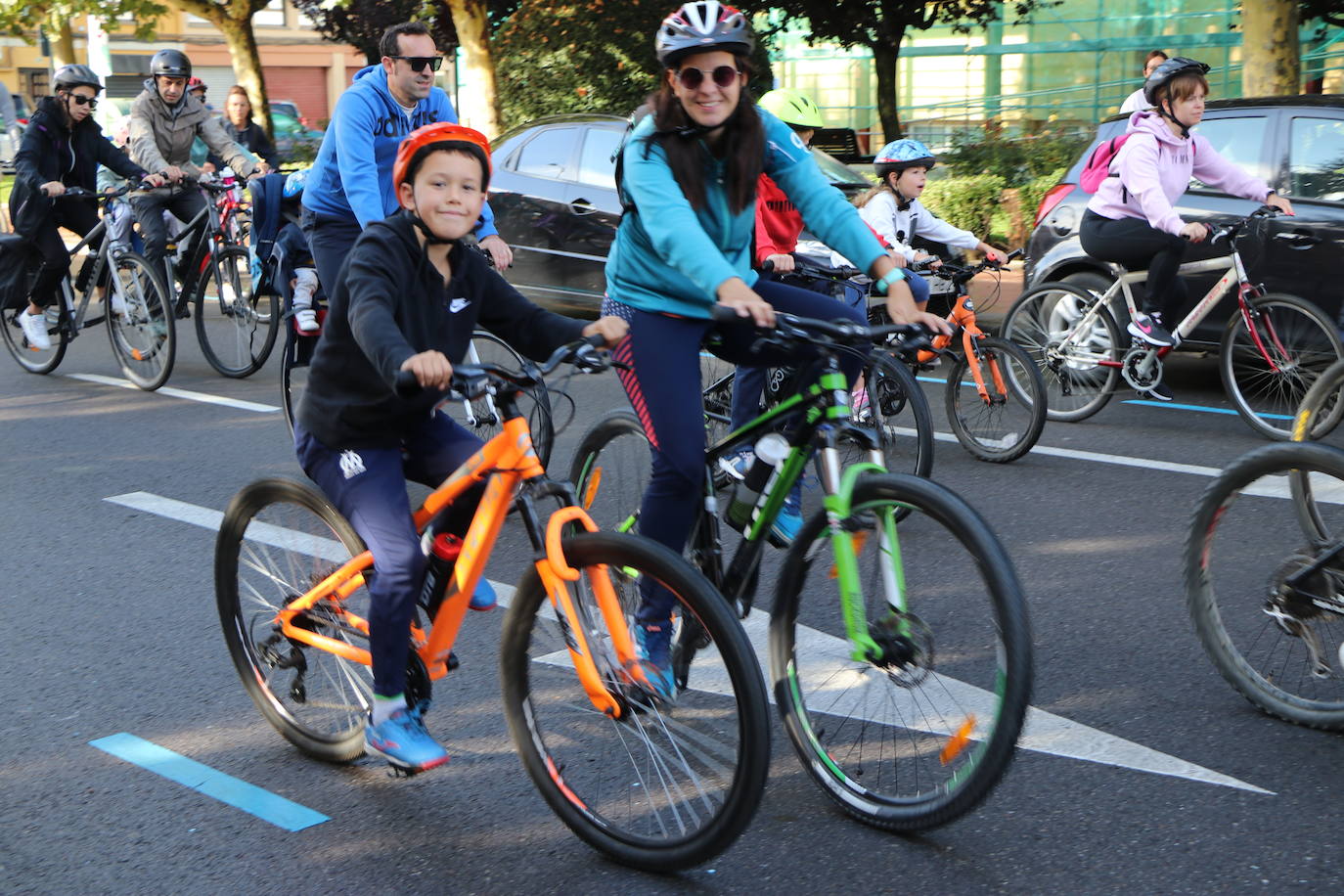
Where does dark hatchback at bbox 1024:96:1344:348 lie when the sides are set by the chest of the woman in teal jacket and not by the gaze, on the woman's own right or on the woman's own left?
on the woman's own left

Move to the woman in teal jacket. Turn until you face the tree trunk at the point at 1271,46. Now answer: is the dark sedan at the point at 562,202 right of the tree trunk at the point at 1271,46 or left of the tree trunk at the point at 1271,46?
left

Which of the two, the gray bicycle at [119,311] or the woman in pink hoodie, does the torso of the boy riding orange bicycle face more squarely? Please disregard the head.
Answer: the woman in pink hoodie

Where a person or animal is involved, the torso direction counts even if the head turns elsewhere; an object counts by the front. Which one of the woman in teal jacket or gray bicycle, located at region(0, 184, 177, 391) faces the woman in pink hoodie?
the gray bicycle

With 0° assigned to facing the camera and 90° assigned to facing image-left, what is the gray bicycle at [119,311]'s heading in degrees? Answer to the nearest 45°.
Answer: approximately 315°

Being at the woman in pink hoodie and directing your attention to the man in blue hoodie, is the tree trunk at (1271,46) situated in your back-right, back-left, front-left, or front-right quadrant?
back-right

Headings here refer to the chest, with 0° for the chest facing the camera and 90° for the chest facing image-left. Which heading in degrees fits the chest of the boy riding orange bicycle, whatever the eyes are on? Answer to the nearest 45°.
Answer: approximately 315°

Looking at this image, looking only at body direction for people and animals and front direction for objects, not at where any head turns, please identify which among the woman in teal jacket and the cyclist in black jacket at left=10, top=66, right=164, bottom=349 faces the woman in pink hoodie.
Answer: the cyclist in black jacket
